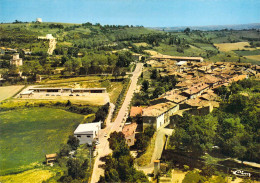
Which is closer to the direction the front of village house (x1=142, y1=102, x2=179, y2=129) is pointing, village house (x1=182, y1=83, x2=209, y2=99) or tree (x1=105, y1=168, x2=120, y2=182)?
the tree

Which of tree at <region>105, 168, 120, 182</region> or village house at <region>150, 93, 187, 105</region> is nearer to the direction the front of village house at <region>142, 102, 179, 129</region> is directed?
the tree

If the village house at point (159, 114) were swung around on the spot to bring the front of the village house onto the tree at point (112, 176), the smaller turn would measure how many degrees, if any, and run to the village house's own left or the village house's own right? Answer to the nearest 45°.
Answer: approximately 45° to the village house's own right

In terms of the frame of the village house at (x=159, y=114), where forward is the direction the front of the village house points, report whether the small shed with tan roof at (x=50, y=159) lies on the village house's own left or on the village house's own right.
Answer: on the village house's own right
